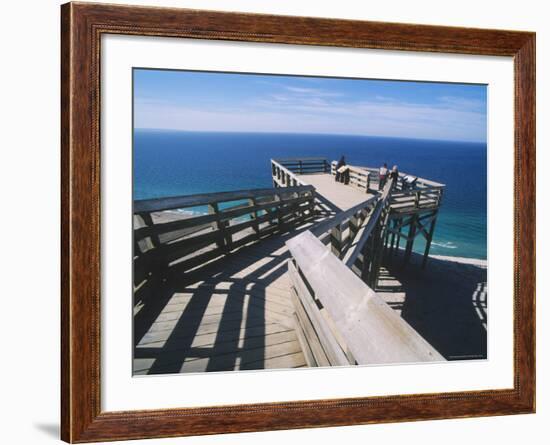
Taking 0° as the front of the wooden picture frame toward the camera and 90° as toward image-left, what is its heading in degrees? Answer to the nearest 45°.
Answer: approximately 315°
